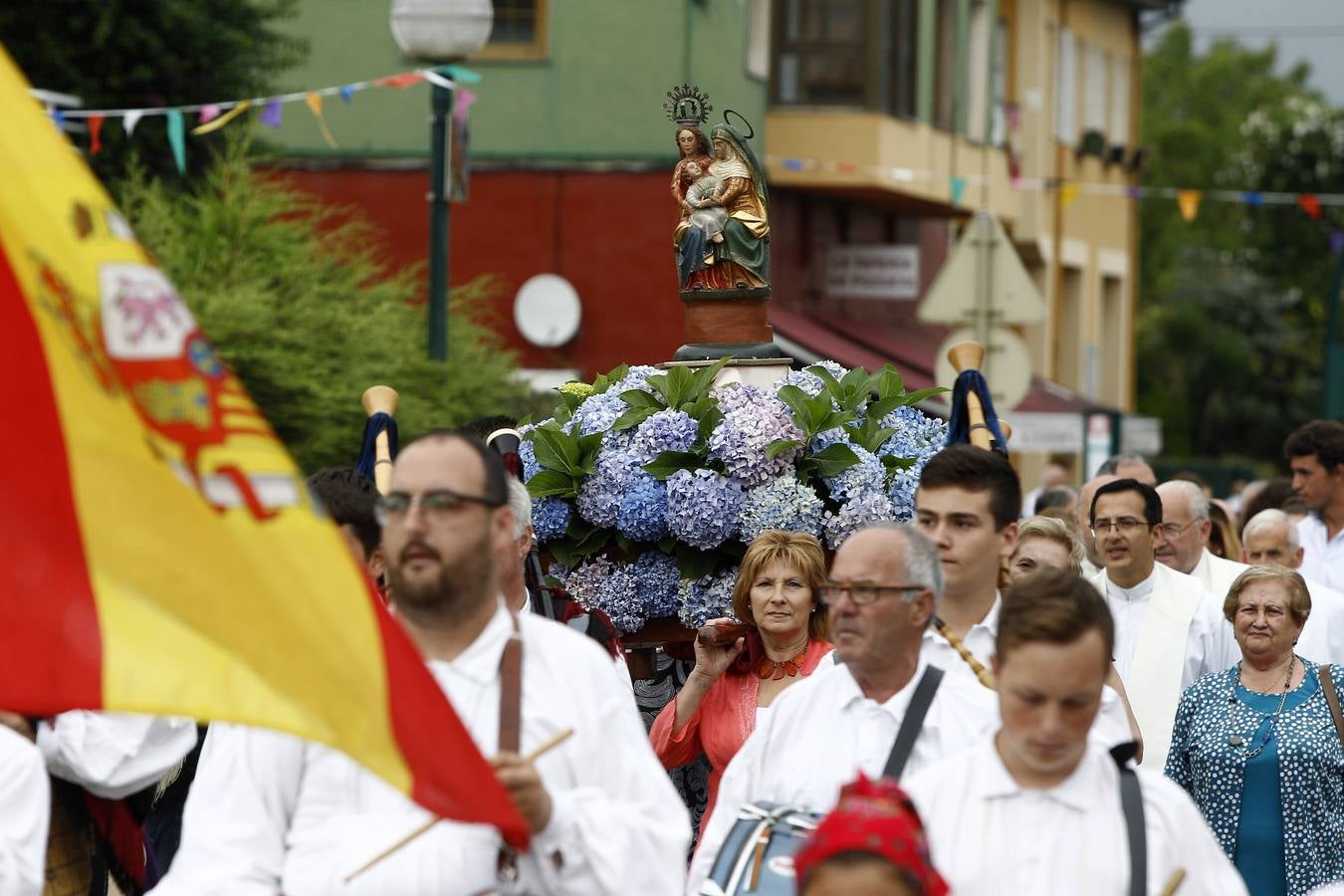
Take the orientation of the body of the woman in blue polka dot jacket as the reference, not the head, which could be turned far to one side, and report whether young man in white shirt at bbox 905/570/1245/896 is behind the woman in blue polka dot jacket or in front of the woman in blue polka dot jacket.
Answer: in front

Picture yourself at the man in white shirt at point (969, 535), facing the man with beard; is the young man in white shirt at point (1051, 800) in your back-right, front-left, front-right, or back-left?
front-left

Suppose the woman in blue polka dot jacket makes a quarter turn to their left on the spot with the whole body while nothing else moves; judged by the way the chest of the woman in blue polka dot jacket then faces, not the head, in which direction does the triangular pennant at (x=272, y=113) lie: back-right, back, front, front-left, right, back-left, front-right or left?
back-left

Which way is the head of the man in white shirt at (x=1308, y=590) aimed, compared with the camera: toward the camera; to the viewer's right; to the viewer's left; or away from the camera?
toward the camera

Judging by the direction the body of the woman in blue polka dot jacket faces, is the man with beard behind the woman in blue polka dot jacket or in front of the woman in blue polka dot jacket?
in front

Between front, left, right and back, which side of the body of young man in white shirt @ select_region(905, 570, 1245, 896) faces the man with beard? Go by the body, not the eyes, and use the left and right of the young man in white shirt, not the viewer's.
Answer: right

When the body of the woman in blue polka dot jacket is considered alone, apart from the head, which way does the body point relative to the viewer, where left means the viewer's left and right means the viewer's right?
facing the viewer

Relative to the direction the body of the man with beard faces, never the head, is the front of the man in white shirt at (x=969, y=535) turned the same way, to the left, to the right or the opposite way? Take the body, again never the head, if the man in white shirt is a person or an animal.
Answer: the same way

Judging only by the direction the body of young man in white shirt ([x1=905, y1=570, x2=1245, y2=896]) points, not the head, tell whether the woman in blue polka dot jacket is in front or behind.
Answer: behind

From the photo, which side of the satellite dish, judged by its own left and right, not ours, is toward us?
front

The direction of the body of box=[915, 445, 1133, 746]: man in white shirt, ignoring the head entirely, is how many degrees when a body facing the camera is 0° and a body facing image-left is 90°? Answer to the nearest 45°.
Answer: approximately 45°

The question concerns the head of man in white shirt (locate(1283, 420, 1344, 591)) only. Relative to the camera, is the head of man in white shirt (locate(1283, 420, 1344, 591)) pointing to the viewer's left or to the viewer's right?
to the viewer's left
